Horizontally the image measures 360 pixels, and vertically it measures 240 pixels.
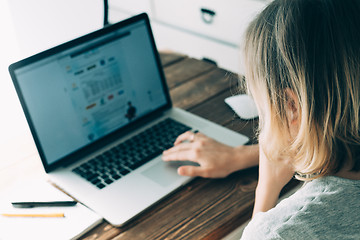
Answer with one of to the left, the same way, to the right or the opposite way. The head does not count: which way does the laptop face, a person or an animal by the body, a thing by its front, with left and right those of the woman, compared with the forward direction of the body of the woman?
the opposite way

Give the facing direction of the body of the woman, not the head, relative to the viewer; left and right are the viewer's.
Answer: facing away from the viewer and to the left of the viewer

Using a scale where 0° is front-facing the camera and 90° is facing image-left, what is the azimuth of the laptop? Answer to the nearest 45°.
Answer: approximately 315°

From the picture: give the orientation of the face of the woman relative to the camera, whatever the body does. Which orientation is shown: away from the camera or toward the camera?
away from the camera
